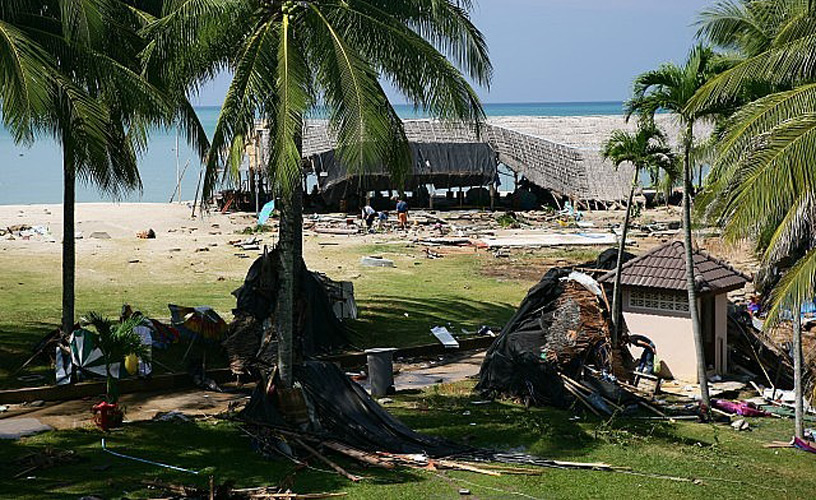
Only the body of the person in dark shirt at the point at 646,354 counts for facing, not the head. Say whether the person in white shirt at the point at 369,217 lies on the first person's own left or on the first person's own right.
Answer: on the first person's own right

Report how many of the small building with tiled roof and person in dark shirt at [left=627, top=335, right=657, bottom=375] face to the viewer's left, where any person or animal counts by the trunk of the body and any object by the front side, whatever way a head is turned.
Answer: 1

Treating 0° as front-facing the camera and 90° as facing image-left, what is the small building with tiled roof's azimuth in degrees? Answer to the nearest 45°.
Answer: approximately 315°

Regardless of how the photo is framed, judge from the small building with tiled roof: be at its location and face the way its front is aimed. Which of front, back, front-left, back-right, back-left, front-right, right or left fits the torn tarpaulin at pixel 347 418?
right

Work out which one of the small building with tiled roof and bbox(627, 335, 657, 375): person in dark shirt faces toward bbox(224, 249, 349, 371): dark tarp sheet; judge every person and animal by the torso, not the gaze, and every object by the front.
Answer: the person in dark shirt

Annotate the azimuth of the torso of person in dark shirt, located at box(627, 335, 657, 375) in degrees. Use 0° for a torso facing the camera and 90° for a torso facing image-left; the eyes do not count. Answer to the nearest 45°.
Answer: approximately 90°

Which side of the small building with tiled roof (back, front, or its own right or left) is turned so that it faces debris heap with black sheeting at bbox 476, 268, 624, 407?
right

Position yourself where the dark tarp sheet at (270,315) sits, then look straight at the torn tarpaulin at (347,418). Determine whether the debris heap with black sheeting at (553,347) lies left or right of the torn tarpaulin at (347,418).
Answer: left

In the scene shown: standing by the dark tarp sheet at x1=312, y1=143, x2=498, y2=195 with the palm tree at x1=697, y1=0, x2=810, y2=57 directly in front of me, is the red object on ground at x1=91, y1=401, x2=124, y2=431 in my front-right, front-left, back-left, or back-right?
front-right

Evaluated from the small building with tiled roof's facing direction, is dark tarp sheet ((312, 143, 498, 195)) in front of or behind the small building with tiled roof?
behind
